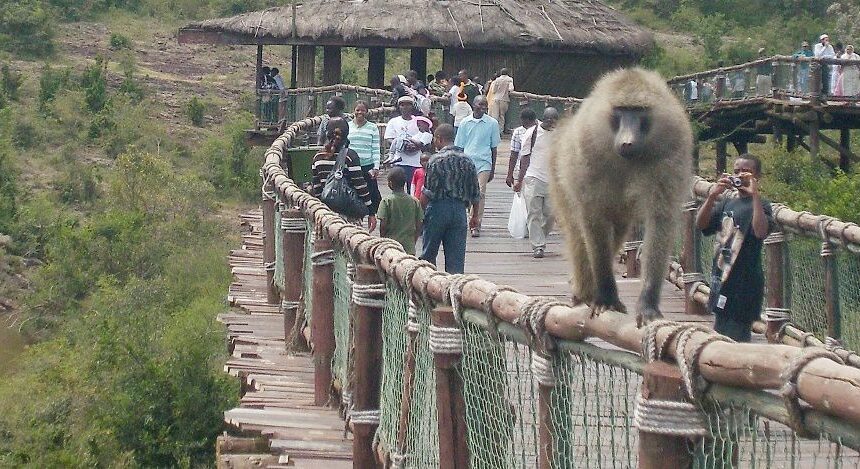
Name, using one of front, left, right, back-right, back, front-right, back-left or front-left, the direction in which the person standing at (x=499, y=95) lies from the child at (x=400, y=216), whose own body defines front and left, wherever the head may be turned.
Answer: front

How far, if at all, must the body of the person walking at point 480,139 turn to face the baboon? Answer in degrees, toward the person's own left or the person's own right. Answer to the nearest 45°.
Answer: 0° — they already face it

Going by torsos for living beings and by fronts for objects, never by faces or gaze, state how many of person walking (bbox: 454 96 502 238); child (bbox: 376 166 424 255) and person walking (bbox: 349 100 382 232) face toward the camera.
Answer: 2

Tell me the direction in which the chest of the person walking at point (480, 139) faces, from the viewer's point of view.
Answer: toward the camera

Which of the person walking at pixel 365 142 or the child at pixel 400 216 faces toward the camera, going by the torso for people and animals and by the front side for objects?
the person walking

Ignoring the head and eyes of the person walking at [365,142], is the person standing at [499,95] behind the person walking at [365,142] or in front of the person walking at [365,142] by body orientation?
behind

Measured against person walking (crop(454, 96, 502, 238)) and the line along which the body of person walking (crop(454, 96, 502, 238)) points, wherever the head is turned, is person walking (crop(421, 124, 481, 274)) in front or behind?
in front

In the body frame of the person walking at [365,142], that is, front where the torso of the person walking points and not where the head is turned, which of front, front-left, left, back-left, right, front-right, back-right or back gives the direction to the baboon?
front

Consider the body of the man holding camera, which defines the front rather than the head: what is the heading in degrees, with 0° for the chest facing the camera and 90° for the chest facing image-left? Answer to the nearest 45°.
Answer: approximately 45°

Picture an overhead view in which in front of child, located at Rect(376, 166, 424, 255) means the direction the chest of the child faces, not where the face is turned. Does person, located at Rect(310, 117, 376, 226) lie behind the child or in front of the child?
in front

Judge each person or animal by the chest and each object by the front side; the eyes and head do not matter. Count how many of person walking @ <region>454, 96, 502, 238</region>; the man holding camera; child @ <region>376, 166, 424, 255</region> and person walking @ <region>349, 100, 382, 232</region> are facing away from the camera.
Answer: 1

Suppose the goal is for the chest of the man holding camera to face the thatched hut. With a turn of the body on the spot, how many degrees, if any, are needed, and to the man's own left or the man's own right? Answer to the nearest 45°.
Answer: approximately 135° to the man's own right

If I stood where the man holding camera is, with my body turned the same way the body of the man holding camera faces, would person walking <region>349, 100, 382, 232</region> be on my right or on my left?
on my right

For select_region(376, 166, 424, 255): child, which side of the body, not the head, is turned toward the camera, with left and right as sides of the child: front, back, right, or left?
back

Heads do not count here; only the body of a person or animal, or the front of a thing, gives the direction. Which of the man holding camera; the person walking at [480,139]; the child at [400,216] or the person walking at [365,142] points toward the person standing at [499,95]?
the child
